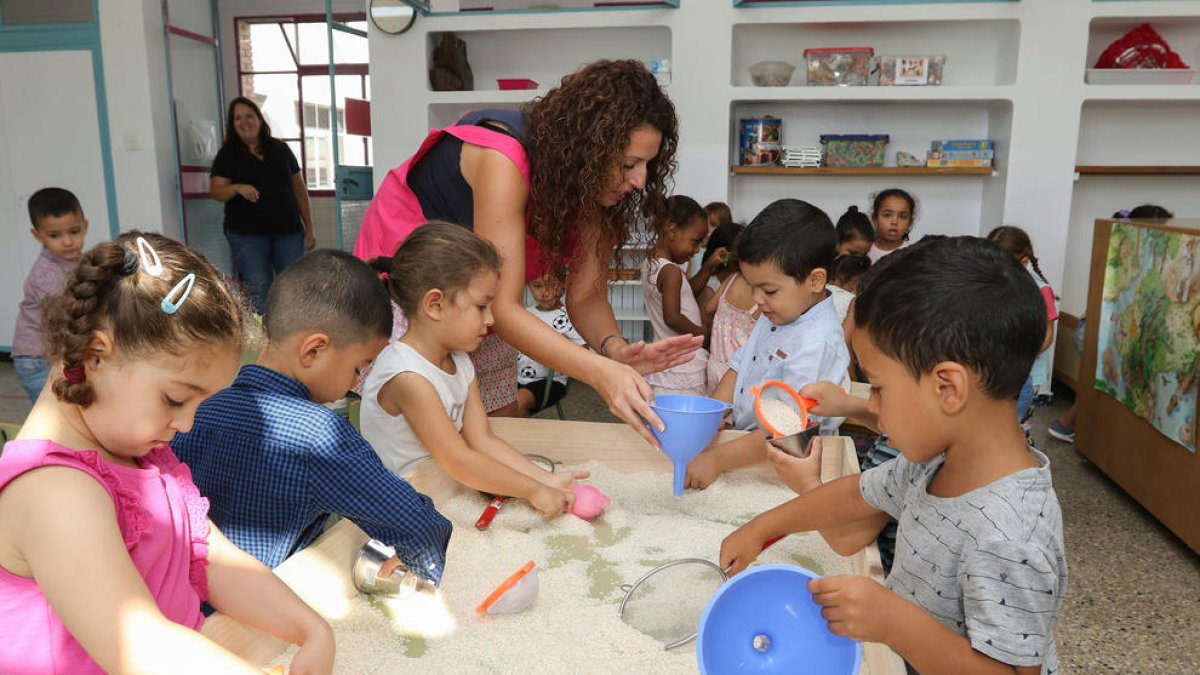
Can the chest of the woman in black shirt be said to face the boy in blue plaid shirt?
yes

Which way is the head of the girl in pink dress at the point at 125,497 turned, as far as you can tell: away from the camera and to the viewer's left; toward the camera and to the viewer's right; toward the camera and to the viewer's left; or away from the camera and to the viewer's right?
toward the camera and to the viewer's right

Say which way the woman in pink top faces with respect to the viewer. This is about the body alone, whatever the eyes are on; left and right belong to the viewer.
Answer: facing the viewer and to the right of the viewer

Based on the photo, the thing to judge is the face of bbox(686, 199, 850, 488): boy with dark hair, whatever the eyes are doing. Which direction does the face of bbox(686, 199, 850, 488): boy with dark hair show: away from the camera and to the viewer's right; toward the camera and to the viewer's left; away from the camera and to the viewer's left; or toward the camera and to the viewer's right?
toward the camera and to the viewer's left

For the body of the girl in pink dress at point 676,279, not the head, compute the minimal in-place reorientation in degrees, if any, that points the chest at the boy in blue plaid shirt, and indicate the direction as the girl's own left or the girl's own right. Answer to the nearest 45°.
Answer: approximately 90° to the girl's own right

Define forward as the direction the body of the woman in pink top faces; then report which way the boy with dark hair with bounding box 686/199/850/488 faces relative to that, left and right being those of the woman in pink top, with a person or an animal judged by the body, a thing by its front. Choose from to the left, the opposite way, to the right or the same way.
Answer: to the right

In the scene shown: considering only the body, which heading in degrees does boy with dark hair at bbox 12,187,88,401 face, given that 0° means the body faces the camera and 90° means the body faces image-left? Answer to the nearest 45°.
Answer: approximately 315°

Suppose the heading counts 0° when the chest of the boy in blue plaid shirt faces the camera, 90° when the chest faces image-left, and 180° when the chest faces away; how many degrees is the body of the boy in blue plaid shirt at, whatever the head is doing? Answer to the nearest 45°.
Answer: approximately 225°
